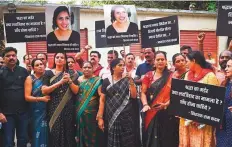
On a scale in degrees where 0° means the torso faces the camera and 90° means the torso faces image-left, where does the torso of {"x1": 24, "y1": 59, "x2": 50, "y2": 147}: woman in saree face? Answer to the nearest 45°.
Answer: approximately 315°

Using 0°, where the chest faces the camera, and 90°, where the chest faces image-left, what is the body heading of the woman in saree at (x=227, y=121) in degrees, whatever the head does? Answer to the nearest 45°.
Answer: approximately 45°

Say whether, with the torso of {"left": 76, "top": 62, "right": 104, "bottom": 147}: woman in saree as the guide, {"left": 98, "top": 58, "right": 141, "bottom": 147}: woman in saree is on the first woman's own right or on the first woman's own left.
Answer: on the first woman's own left

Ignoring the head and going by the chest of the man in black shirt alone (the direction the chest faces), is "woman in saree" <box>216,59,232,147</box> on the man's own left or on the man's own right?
on the man's own left

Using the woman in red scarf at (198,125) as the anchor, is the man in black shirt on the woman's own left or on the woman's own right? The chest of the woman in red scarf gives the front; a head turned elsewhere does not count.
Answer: on the woman's own right
